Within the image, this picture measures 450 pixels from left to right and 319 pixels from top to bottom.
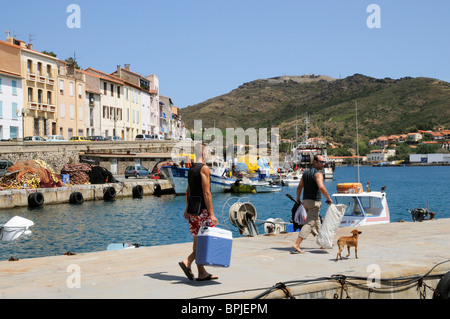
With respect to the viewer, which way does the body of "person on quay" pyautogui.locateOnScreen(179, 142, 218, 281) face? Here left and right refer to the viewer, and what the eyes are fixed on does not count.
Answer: facing away from the viewer and to the right of the viewer

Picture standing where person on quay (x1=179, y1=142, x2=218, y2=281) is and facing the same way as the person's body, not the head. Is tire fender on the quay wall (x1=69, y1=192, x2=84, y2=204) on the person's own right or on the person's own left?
on the person's own left

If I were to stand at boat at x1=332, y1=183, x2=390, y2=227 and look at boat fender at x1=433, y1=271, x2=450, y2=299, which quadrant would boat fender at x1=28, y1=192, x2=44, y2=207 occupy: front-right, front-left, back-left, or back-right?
back-right
